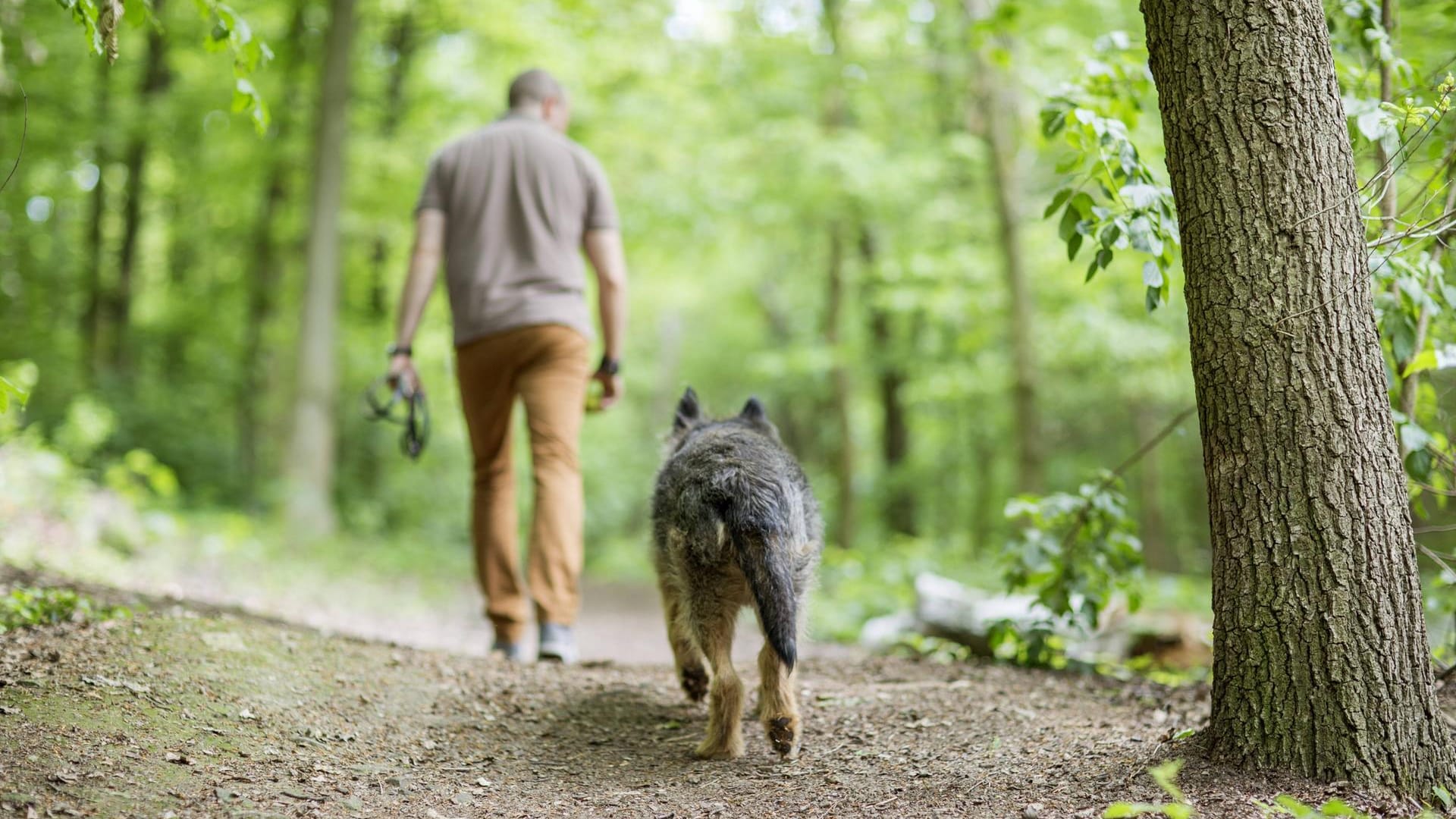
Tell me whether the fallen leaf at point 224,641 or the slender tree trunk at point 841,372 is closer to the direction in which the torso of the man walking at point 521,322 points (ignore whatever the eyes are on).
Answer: the slender tree trunk

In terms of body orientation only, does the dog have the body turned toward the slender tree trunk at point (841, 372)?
yes

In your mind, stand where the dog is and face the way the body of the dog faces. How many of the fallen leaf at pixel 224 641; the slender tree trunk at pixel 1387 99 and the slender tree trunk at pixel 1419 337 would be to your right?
2

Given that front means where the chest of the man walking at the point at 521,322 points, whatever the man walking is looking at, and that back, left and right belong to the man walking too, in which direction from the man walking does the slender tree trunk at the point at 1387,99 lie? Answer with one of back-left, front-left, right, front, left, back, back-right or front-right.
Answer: back-right

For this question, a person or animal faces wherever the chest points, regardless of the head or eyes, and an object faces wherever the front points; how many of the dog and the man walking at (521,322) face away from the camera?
2

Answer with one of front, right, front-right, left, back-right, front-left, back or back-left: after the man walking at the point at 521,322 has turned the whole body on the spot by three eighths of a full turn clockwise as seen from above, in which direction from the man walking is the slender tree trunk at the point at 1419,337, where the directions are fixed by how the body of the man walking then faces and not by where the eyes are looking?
front

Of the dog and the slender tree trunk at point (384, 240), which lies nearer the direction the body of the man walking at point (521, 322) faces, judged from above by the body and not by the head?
the slender tree trunk

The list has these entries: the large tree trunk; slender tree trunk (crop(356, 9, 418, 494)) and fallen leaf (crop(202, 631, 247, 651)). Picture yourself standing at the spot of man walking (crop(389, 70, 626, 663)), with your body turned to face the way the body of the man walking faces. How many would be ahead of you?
1

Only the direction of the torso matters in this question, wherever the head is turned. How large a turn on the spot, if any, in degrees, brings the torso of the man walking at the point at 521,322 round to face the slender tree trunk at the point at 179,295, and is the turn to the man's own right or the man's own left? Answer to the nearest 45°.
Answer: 0° — they already face it

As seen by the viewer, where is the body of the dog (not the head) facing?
away from the camera

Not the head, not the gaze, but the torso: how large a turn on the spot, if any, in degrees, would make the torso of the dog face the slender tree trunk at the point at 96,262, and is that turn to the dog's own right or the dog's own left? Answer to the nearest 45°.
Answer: approximately 45° to the dog's own left

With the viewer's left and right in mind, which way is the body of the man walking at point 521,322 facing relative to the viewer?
facing away from the viewer
